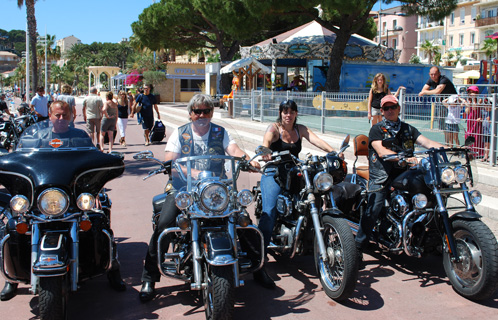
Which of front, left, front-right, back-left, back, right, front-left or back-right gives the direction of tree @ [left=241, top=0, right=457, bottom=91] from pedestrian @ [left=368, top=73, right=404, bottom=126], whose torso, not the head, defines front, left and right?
back

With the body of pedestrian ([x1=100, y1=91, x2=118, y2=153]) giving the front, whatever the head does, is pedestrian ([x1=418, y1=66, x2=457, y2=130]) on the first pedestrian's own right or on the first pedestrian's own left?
on the first pedestrian's own right

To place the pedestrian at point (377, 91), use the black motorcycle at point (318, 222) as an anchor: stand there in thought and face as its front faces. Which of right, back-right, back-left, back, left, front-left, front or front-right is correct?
back-left

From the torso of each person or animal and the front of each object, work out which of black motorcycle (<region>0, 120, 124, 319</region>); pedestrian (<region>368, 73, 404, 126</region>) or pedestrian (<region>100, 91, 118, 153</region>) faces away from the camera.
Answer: pedestrian (<region>100, 91, 118, 153</region>)

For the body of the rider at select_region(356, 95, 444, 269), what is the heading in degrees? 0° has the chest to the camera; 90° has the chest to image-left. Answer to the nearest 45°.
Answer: approximately 315°

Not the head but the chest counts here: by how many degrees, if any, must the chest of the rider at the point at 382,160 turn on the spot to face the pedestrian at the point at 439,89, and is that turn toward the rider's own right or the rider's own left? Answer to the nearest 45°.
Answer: approximately 135° to the rider's own left

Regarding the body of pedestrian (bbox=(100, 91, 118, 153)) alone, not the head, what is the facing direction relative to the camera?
away from the camera

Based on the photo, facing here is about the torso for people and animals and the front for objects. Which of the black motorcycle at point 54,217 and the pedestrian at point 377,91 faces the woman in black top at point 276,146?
the pedestrian

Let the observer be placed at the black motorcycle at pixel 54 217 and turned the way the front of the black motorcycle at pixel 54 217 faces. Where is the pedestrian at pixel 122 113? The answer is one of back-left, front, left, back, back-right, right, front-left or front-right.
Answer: back

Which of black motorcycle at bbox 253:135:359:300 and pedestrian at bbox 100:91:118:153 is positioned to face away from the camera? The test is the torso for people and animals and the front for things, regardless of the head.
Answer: the pedestrian
